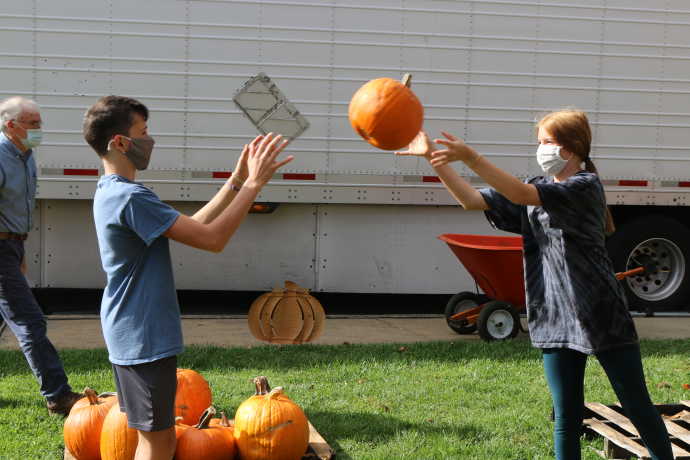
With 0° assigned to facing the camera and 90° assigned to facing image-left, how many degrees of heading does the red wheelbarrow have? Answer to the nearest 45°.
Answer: approximately 45°

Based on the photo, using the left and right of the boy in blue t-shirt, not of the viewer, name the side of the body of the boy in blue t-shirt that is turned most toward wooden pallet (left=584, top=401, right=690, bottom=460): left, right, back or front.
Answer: front

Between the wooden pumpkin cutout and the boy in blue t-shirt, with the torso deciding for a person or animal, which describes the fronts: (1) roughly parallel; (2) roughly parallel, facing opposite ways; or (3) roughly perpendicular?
roughly perpendicular

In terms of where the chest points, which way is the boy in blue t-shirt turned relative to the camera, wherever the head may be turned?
to the viewer's right

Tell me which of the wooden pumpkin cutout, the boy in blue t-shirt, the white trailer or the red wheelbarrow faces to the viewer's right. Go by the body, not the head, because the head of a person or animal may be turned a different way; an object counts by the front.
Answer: the boy in blue t-shirt

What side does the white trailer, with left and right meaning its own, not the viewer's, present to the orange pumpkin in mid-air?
left

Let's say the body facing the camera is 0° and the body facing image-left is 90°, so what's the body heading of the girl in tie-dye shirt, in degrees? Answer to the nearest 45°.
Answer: approximately 45°

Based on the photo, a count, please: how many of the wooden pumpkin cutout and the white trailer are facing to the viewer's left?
1

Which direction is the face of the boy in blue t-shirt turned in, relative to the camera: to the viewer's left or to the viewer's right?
to the viewer's right

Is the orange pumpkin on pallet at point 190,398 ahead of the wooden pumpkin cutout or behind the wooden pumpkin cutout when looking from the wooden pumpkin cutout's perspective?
ahead

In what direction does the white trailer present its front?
to the viewer's left

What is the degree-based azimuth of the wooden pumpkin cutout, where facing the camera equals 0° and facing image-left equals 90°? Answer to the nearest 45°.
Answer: approximately 0°
